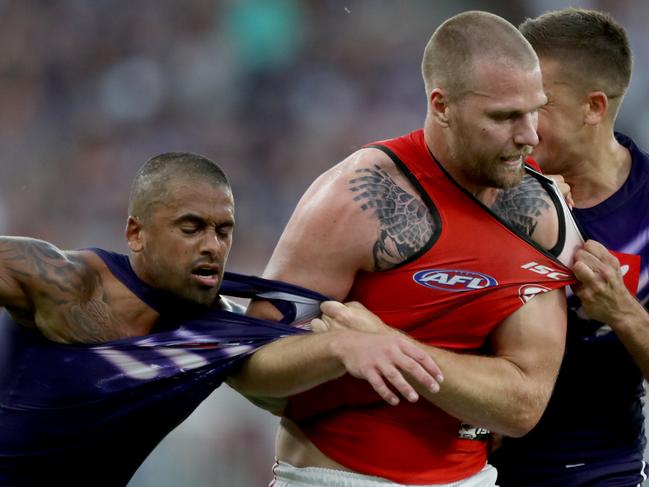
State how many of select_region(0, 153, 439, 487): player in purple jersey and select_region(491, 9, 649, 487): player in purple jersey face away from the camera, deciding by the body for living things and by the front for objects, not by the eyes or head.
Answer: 0

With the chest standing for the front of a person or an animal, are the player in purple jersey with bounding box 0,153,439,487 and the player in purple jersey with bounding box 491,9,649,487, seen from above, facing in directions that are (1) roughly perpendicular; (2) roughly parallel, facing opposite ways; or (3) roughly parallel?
roughly perpendicular

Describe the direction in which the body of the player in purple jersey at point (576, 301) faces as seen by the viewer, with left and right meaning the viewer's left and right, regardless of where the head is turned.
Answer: facing the viewer and to the left of the viewer

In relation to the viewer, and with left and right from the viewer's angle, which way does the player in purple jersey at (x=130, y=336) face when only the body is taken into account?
facing the viewer and to the right of the viewer

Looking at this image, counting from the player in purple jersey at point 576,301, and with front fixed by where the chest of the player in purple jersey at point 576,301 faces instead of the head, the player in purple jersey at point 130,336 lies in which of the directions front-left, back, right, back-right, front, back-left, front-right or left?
front

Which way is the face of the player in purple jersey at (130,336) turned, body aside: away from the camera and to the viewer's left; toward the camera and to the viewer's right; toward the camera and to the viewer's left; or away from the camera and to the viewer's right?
toward the camera and to the viewer's right

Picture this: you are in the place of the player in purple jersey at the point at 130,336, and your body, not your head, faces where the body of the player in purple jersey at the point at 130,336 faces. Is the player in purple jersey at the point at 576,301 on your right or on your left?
on your left
